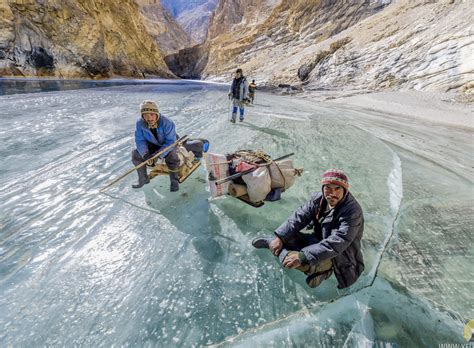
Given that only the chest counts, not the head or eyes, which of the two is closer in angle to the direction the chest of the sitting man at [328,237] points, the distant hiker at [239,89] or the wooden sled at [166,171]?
the wooden sled

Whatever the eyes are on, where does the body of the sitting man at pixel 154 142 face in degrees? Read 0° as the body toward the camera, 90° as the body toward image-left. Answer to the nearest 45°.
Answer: approximately 0°

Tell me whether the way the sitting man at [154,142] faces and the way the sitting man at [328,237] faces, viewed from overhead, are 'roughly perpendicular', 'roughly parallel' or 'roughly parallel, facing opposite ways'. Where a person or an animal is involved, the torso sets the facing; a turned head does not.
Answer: roughly perpendicular

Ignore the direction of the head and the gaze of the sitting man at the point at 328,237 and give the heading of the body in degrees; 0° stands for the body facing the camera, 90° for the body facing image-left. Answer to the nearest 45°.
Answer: approximately 45°

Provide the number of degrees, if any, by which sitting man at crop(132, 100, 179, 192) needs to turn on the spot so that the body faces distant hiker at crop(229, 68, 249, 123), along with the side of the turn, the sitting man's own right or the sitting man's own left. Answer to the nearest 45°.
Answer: approximately 135° to the sitting man's own left

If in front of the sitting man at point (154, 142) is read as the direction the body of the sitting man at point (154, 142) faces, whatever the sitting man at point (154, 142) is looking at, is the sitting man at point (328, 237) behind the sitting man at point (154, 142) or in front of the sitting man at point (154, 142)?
in front

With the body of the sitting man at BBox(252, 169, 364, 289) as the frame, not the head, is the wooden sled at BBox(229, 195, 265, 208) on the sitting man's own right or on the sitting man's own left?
on the sitting man's own right

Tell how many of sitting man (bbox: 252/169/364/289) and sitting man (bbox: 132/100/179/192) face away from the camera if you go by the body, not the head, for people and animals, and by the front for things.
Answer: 0
